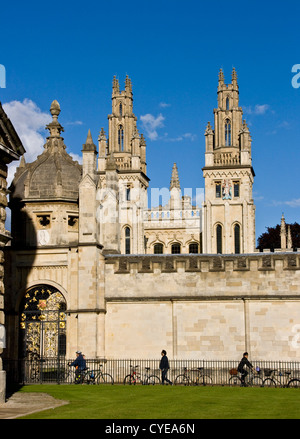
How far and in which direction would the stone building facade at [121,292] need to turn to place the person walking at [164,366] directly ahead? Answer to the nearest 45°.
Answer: approximately 45° to its left

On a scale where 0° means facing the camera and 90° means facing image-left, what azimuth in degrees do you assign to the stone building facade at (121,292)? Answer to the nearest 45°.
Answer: approximately 0°
